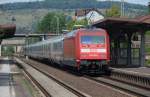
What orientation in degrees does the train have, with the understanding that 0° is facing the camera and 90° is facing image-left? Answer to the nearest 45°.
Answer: approximately 315°

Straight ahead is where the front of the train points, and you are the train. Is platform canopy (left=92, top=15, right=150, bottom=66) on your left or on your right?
on your left
